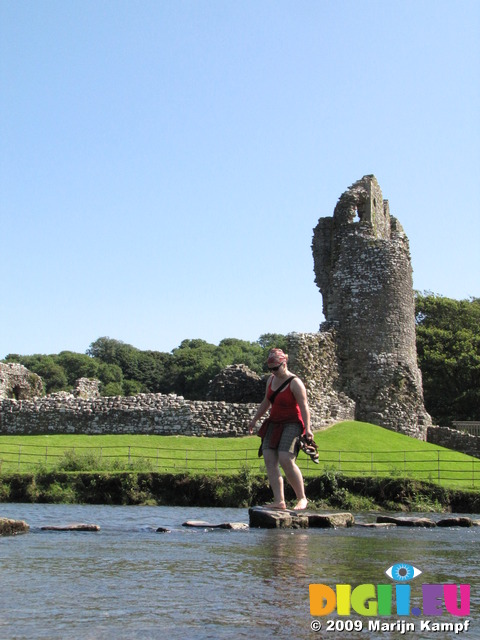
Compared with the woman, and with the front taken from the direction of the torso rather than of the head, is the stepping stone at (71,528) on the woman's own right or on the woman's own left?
on the woman's own right

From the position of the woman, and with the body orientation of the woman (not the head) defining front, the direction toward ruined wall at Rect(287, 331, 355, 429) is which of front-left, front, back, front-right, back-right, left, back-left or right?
back-right

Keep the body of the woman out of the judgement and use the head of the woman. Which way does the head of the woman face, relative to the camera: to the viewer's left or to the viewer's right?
to the viewer's left

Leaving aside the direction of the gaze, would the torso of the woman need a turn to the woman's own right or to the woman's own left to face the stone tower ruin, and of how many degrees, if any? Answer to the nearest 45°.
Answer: approximately 135° to the woman's own right

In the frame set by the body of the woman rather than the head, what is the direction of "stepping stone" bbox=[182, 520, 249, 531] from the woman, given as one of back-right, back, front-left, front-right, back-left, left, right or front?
right

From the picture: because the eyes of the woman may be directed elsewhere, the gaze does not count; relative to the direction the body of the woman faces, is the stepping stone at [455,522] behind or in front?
behind

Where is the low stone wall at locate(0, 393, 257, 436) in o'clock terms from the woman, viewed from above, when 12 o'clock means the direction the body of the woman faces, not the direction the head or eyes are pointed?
The low stone wall is roughly at 4 o'clock from the woman.

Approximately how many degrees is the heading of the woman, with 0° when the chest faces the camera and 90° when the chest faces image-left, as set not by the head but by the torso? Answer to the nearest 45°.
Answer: approximately 45°

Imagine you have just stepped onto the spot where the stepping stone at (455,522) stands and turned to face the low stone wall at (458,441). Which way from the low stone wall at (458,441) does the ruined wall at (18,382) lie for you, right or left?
left
